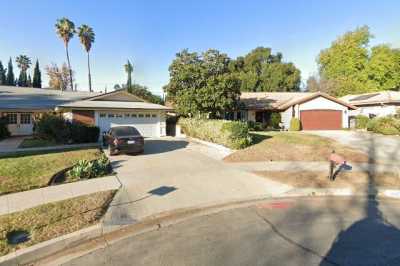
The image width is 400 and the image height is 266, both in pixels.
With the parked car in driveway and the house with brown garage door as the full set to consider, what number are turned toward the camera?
1

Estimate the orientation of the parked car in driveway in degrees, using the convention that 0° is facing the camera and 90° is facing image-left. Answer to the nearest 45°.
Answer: approximately 135°

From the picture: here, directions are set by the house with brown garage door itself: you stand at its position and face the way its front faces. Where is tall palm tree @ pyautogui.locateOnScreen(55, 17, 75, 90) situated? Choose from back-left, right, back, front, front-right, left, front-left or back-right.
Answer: right

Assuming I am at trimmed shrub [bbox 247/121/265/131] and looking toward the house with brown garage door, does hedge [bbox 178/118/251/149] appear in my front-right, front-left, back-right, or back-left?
back-right

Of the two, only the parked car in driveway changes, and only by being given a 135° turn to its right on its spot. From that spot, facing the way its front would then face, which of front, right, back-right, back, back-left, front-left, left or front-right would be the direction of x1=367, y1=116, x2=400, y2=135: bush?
front

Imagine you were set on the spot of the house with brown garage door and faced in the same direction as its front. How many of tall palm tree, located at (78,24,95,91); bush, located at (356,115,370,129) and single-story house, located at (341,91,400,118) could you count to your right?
1

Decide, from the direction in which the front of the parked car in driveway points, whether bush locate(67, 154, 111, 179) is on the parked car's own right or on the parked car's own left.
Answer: on the parked car's own left

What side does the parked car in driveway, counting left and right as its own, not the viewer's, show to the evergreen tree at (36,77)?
front

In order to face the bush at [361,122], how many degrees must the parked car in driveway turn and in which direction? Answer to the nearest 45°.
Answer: approximately 135° to its right

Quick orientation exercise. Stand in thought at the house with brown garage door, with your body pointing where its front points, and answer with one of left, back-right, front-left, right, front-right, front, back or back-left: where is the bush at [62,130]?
front-right

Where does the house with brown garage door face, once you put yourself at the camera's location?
facing the viewer

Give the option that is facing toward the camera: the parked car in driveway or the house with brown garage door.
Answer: the house with brown garage door

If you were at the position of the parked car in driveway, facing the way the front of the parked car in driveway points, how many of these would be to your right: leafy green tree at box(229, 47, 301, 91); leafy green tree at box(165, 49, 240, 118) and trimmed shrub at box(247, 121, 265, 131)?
3

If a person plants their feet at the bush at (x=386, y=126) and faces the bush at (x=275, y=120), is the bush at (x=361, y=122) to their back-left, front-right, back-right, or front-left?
front-right

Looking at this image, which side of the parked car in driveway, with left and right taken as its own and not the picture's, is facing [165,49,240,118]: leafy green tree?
right

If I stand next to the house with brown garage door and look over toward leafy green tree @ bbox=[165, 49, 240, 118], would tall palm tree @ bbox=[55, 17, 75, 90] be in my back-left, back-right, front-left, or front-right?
front-right

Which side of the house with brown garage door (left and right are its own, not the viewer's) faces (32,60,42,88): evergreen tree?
right

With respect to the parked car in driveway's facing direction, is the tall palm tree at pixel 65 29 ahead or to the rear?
ahead
